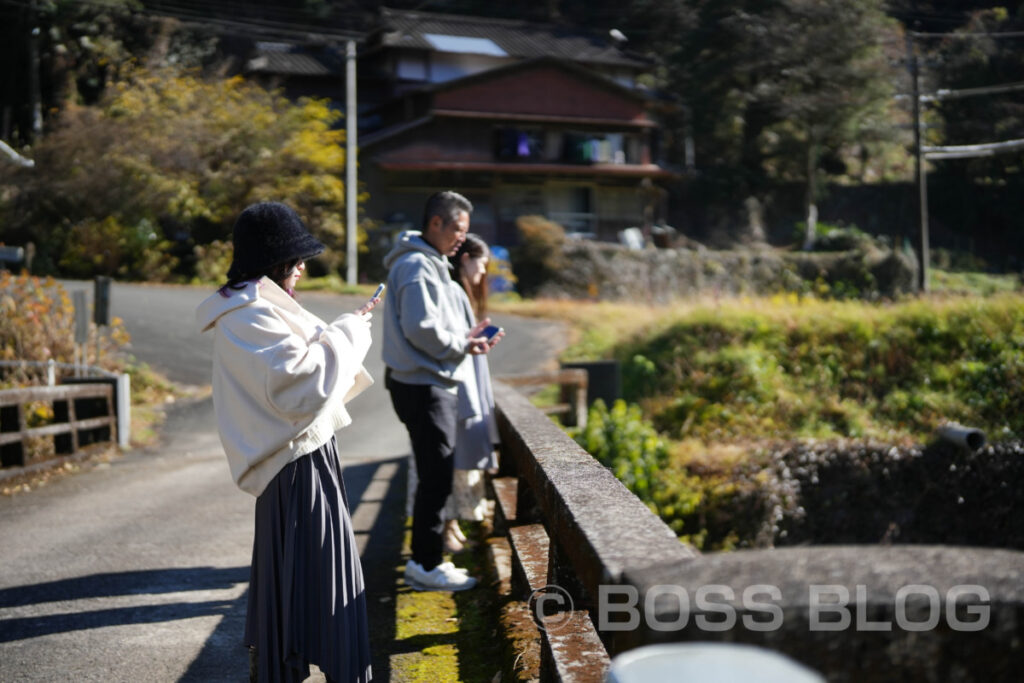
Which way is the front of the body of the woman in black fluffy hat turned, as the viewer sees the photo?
to the viewer's right

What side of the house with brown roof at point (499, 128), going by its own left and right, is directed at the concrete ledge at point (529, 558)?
front

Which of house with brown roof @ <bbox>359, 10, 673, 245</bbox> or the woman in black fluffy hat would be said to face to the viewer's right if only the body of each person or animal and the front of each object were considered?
the woman in black fluffy hat

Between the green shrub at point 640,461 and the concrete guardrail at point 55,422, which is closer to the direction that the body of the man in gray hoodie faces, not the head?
the green shrub

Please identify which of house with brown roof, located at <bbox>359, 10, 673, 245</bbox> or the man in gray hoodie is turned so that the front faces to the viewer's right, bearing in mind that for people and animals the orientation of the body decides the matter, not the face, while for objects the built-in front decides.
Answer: the man in gray hoodie

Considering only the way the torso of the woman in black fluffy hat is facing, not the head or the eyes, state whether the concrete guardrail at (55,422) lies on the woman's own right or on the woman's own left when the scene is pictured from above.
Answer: on the woman's own left

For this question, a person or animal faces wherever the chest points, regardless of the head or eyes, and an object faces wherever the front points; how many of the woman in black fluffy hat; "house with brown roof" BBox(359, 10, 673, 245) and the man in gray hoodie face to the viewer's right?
2

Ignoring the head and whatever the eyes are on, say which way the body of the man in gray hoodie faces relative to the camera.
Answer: to the viewer's right
